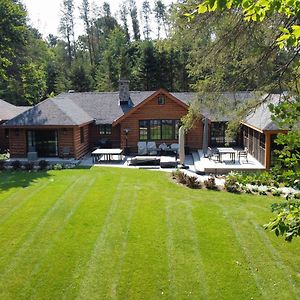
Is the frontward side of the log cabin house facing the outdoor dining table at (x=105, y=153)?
yes

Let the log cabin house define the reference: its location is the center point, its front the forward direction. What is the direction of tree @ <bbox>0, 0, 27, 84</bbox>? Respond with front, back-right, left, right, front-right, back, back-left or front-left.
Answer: right

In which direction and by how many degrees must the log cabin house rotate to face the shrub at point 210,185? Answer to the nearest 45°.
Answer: approximately 45° to its left

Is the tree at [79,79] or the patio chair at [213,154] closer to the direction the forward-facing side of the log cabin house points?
the patio chair

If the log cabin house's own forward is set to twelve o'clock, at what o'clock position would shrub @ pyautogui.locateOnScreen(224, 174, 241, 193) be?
The shrub is roughly at 11 o'clock from the log cabin house.

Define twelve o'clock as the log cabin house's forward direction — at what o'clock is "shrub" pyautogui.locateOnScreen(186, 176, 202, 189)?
The shrub is roughly at 11 o'clock from the log cabin house.

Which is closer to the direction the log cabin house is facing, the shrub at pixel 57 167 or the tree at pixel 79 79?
the shrub

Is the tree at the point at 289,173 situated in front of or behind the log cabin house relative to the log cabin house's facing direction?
in front

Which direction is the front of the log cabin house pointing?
toward the camera

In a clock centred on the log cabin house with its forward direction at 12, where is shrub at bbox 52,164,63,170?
The shrub is roughly at 1 o'clock from the log cabin house.

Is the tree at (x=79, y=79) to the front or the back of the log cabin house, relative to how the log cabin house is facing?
to the back
